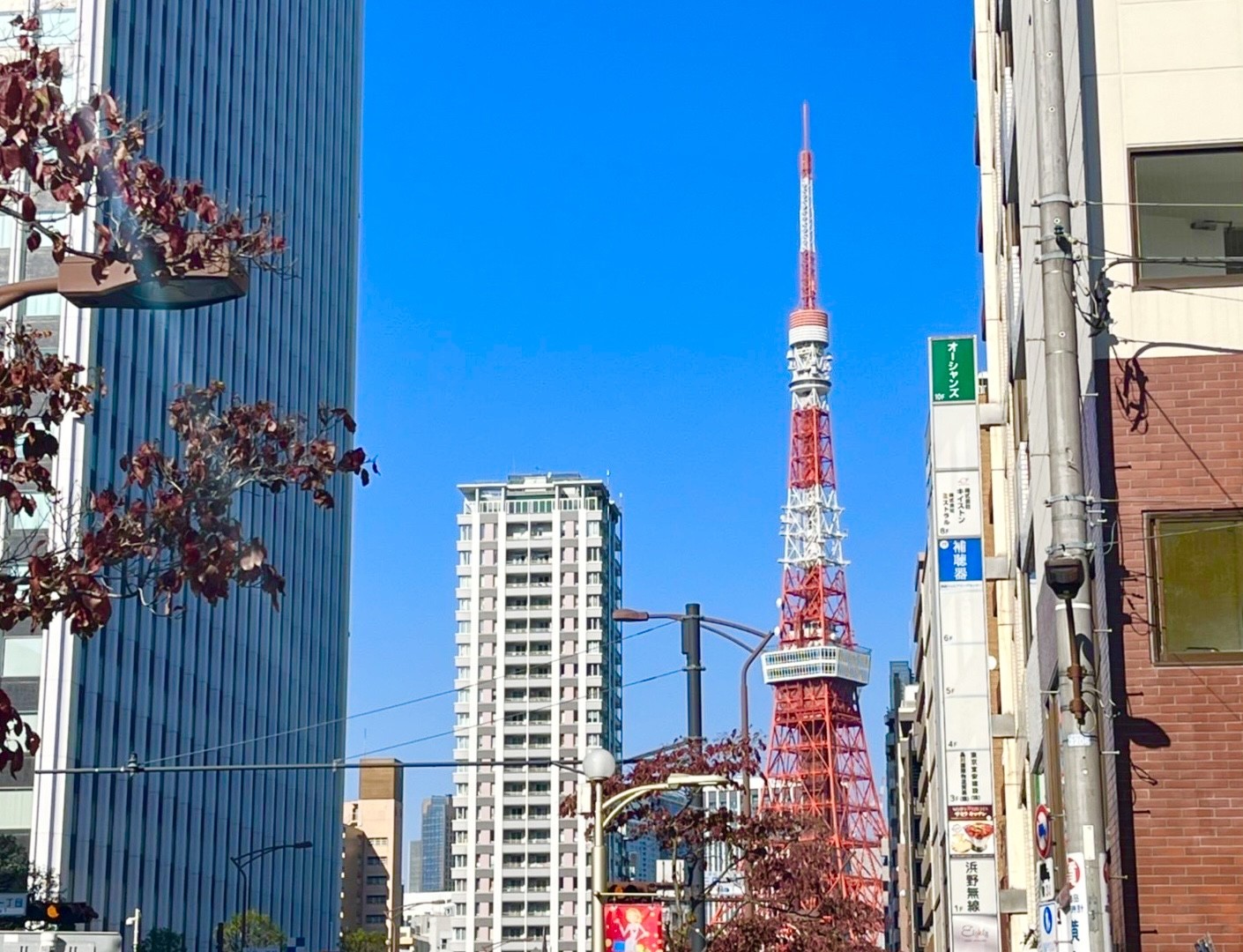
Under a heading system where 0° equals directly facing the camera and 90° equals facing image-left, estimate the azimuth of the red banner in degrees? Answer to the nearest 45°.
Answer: approximately 0°

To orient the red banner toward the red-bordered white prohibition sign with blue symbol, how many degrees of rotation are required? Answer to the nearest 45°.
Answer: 0° — it already faces it

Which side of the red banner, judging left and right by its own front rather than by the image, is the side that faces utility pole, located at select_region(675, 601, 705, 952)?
back

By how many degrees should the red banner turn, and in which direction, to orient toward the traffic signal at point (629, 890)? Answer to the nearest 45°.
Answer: approximately 180°

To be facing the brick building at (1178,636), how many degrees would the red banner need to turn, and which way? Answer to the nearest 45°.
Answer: approximately 45° to its left

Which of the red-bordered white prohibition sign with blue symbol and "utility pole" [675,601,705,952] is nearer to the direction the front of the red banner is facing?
the red-bordered white prohibition sign with blue symbol

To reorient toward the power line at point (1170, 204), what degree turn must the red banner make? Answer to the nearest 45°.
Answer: approximately 45° to its left

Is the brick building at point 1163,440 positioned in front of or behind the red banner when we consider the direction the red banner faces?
in front

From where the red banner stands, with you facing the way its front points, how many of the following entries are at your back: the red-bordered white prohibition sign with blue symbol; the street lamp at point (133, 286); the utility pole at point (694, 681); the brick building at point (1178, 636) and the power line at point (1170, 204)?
1

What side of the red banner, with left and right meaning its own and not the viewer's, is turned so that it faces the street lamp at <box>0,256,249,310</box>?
front
